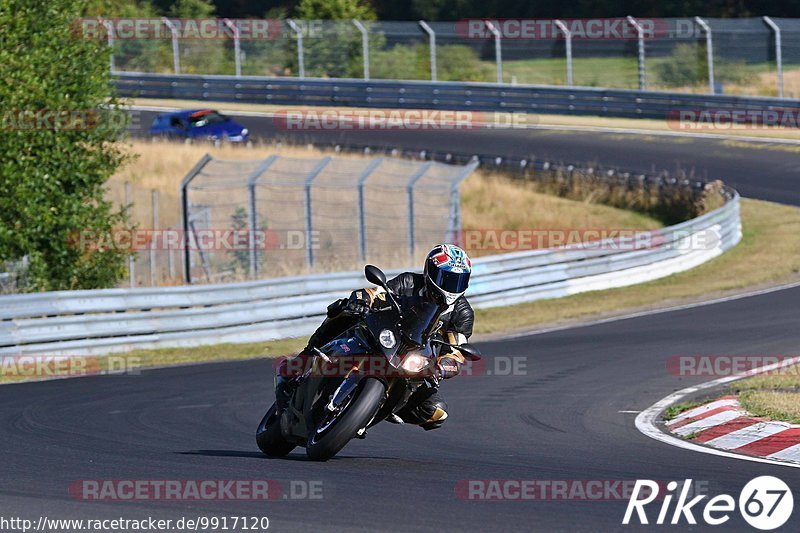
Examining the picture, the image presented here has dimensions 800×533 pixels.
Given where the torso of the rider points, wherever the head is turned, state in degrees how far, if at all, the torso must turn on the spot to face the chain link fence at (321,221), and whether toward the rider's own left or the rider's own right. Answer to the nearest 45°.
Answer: approximately 135° to the rider's own left

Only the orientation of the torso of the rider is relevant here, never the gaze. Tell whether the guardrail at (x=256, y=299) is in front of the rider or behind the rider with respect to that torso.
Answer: behind

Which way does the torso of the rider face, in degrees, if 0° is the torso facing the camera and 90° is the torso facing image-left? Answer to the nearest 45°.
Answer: approximately 315°

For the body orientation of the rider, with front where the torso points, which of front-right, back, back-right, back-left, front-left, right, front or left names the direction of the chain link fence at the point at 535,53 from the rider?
back-left

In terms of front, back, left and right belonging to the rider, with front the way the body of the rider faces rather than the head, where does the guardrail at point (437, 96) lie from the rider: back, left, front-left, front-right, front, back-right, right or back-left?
back-left

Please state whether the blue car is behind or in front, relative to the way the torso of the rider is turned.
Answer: behind
